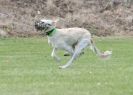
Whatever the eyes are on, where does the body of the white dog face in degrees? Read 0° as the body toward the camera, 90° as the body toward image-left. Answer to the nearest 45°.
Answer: approximately 90°
